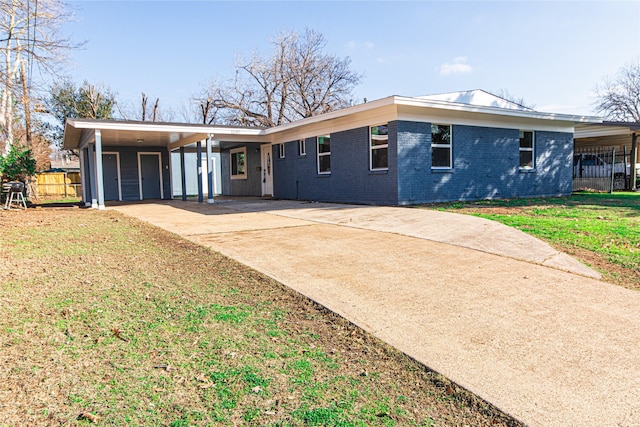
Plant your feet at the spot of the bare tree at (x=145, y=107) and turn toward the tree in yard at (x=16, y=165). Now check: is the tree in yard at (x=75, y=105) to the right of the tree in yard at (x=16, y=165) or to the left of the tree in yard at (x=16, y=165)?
right

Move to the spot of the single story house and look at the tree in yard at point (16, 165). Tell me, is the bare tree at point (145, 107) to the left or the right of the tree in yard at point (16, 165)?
right

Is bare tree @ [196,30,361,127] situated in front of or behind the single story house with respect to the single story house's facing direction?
behind

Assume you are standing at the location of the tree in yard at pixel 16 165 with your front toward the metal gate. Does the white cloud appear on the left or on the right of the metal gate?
left

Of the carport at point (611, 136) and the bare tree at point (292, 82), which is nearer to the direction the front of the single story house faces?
the carport

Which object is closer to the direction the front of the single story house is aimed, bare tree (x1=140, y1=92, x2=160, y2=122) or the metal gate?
the metal gate

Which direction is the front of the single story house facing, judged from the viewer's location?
facing the viewer and to the right of the viewer

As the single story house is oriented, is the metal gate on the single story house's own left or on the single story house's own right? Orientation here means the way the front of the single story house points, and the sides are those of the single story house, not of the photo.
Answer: on the single story house's own left

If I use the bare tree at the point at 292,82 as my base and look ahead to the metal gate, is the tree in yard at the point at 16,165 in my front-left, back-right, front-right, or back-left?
front-right

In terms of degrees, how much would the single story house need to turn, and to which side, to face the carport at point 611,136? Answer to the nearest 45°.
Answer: approximately 90° to its left

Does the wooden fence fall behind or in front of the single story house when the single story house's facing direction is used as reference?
behind

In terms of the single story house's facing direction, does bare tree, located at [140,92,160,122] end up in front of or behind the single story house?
behind
